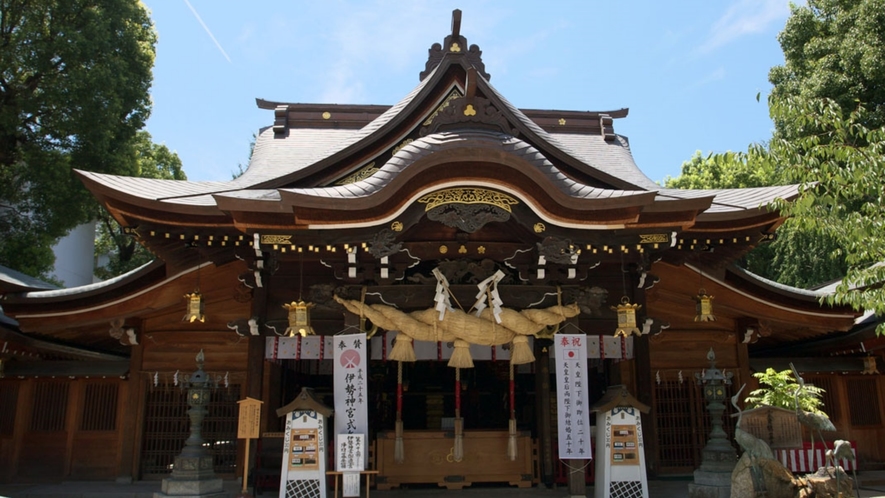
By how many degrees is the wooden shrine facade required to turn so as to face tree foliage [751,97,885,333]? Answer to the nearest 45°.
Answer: approximately 45° to its left

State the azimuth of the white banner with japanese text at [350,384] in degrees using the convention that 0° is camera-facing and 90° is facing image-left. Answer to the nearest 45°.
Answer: approximately 0°

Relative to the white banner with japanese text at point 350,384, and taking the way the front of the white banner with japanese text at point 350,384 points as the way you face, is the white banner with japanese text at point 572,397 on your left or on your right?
on your left

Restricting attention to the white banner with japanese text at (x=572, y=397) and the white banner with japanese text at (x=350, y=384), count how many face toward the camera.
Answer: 2

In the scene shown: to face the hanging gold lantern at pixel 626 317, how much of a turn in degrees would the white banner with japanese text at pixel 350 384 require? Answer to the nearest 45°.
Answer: approximately 90° to its left

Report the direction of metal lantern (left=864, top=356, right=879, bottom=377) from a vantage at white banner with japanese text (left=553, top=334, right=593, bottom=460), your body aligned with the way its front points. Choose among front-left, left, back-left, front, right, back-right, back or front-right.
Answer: back-left

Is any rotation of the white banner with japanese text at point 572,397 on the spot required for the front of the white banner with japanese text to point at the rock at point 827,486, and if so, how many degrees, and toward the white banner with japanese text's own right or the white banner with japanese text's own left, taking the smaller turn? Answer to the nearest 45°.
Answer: approximately 90° to the white banner with japanese text's own left
